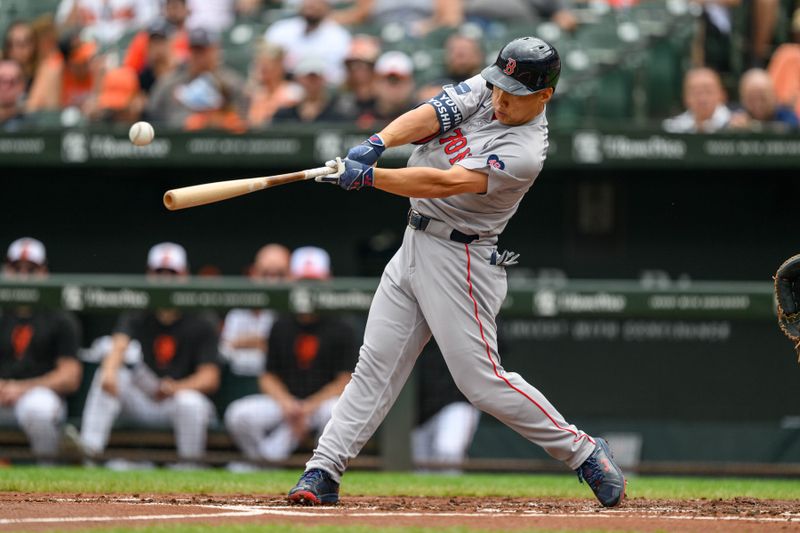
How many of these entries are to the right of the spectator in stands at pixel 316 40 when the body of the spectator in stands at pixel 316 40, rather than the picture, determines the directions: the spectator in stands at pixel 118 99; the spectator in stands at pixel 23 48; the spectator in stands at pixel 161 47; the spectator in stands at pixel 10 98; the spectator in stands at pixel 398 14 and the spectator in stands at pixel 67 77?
5

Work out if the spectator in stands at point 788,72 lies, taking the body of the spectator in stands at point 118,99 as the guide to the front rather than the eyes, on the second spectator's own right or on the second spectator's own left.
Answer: on the second spectator's own left

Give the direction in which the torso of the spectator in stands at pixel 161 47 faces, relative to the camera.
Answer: toward the camera

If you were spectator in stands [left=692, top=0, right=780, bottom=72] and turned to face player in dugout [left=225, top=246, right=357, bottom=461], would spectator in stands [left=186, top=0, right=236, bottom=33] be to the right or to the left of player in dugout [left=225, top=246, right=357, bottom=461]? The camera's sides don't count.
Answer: right

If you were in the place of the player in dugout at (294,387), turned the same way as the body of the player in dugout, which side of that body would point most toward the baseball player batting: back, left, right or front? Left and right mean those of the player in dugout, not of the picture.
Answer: front

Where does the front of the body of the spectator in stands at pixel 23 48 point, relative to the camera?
toward the camera

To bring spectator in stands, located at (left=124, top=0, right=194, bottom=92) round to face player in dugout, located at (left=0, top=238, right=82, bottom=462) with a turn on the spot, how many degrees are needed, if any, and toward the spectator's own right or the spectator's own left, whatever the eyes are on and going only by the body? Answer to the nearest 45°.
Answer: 0° — they already face them

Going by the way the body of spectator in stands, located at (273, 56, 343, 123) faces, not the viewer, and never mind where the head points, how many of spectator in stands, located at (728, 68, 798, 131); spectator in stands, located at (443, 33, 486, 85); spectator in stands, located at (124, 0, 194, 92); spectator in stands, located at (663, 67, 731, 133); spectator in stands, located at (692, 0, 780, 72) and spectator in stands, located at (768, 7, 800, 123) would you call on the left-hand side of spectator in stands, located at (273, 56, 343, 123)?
5

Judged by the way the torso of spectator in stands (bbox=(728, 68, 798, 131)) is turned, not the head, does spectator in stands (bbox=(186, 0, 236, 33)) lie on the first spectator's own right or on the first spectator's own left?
on the first spectator's own right

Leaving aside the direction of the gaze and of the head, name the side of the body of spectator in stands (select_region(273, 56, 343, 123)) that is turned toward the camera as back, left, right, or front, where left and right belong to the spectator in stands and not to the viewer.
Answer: front
